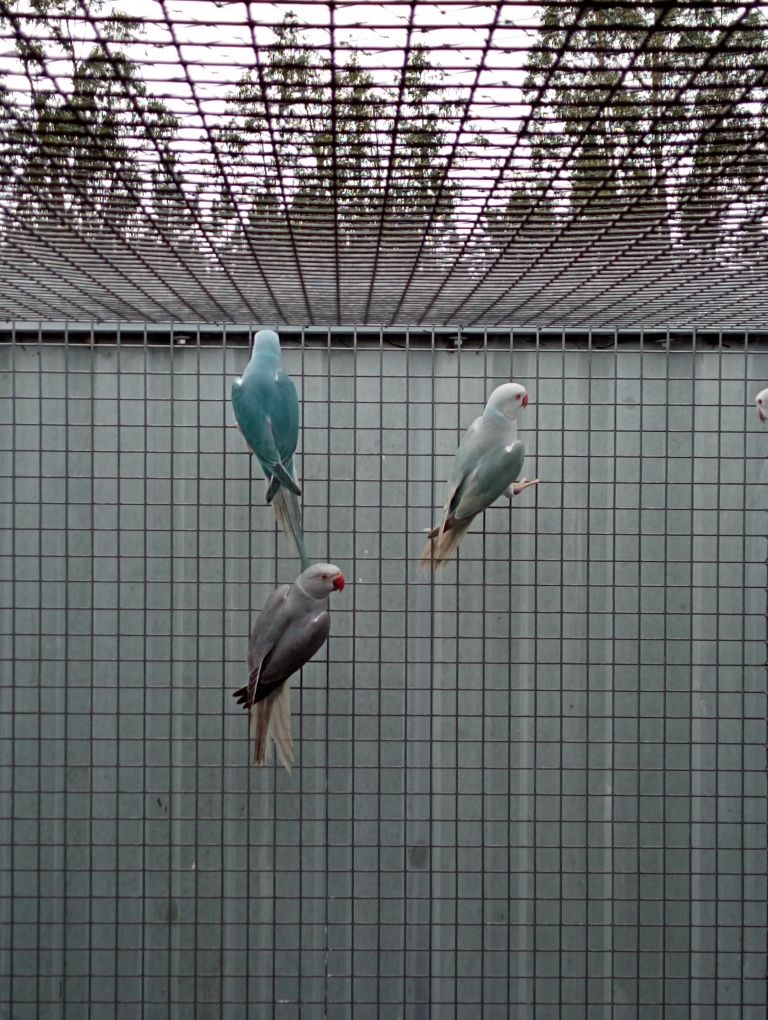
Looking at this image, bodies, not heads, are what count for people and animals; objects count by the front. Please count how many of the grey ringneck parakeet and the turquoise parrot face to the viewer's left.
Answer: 0

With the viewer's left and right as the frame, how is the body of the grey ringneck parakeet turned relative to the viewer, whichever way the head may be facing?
facing away from the viewer and to the right of the viewer

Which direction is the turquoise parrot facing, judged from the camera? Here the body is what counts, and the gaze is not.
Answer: away from the camera

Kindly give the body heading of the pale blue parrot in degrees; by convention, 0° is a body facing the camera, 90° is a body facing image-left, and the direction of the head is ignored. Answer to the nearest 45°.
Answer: approximately 225°
